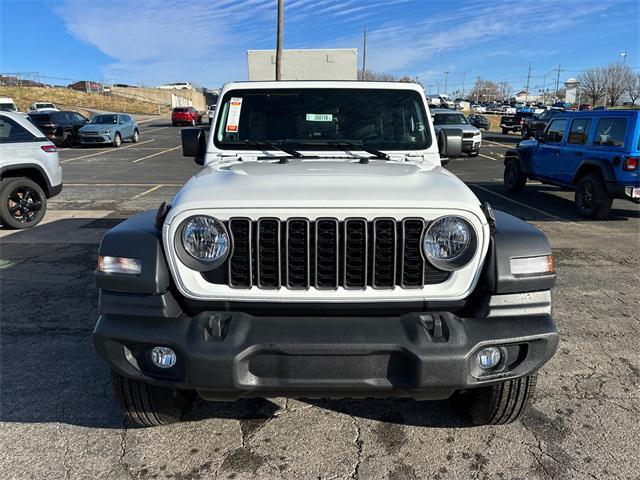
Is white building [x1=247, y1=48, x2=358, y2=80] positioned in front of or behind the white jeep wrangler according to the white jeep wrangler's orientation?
behind

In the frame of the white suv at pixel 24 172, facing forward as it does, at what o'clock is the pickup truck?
The pickup truck is roughly at 5 o'clock from the white suv.

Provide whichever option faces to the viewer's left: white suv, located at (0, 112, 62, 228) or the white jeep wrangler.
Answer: the white suv

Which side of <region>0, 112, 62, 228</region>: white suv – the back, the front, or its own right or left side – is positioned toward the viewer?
left

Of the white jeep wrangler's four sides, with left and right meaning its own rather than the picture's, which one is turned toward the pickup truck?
back

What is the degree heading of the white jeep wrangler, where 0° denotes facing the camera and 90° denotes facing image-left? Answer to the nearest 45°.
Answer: approximately 0°

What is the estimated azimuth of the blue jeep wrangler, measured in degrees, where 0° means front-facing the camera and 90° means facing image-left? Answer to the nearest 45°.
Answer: approximately 135°

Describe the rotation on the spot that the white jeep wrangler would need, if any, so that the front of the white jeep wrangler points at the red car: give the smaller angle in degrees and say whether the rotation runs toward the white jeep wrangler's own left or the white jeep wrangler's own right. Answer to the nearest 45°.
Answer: approximately 180°

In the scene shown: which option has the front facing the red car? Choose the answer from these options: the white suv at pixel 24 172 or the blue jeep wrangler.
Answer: the blue jeep wrangler

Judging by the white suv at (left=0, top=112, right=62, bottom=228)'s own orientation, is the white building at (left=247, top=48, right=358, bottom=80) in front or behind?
behind

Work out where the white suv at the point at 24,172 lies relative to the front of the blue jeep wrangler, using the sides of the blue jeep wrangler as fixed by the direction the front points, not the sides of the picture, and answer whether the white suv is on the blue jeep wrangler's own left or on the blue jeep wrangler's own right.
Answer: on the blue jeep wrangler's own left

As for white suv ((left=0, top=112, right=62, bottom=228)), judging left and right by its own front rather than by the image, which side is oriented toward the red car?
right
